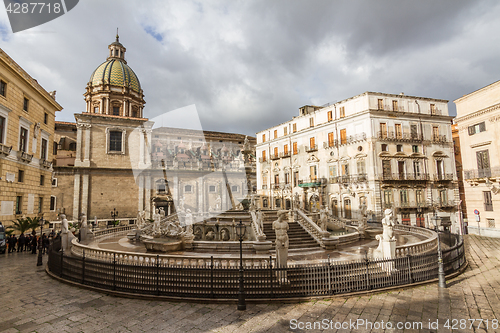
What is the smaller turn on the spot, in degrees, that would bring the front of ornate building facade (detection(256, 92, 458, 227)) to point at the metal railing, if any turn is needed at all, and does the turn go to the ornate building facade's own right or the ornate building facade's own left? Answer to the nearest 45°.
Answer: approximately 45° to the ornate building facade's own left

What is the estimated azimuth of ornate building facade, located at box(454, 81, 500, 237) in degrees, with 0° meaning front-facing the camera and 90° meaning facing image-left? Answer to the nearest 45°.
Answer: approximately 45°

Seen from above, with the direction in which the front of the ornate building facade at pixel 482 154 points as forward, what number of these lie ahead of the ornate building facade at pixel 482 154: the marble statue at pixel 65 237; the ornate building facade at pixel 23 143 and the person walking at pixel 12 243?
3

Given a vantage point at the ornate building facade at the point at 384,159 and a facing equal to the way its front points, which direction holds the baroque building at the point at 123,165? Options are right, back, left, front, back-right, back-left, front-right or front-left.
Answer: front-right

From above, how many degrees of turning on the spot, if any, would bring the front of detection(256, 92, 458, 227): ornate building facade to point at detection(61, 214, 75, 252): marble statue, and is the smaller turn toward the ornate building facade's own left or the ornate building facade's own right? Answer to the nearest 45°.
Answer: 0° — it already faces it

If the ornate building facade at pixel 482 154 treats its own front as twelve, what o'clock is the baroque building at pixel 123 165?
The baroque building is roughly at 1 o'clock from the ornate building facade.

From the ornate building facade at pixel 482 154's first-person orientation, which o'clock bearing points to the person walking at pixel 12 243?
The person walking is roughly at 12 o'clock from the ornate building facade.

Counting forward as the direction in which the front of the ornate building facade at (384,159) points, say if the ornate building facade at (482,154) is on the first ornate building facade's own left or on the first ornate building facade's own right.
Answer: on the first ornate building facade's own left

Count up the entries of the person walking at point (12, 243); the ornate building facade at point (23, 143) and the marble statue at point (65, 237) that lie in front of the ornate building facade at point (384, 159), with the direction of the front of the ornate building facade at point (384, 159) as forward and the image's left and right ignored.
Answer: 3

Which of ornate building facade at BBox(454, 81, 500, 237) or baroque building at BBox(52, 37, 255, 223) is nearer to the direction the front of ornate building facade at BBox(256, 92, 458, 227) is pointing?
the baroque building
